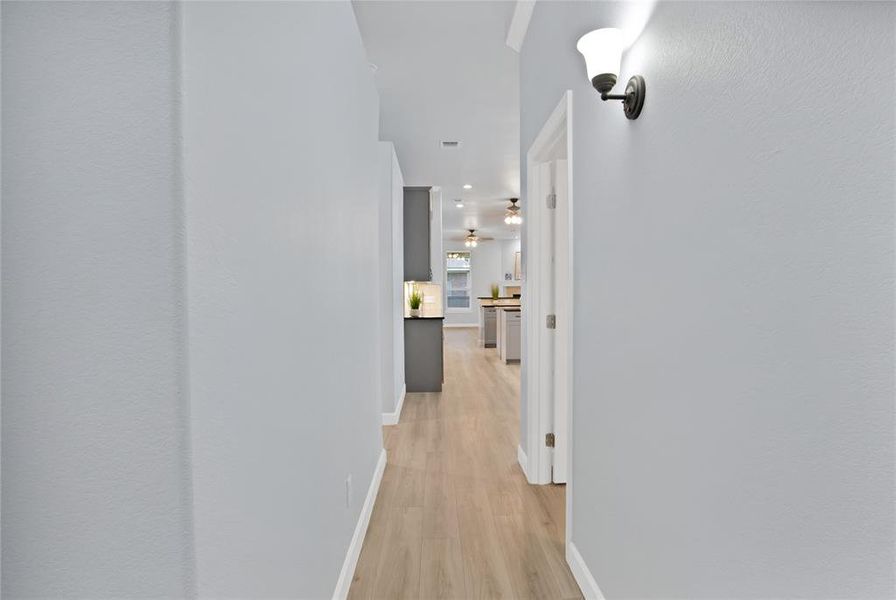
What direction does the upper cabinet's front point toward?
to the viewer's right

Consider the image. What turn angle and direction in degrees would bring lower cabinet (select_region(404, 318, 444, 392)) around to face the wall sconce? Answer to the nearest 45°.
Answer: approximately 90° to its right

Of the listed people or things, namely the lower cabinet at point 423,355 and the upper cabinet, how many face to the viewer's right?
2

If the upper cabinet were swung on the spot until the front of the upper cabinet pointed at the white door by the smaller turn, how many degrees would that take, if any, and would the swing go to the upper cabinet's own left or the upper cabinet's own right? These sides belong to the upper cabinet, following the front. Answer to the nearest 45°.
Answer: approximately 90° to the upper cabinet's own right

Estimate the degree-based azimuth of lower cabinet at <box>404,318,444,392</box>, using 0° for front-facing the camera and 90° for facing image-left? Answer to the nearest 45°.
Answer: approximately 270°
